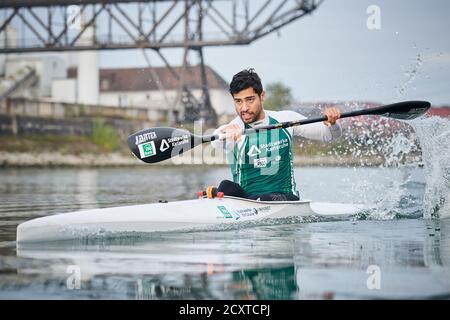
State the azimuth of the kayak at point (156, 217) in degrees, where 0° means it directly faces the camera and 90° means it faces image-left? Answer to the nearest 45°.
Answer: approximately 45°

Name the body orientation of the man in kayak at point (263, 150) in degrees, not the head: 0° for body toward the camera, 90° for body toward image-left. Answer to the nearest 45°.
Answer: approximately 45°
